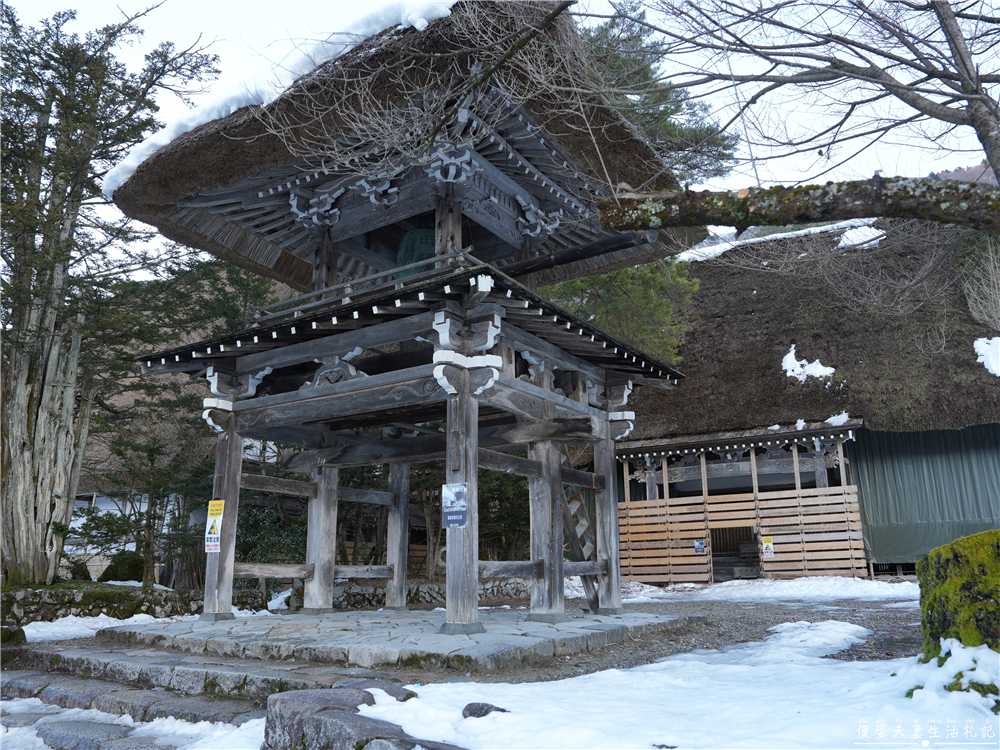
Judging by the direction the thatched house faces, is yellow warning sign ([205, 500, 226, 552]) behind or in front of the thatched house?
in front

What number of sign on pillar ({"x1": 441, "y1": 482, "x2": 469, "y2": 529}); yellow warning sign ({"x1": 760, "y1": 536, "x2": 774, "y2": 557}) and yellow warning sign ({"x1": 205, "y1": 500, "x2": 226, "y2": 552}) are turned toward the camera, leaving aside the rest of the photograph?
3

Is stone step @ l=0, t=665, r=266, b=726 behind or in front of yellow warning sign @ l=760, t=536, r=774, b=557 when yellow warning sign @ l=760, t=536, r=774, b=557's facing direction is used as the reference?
in front

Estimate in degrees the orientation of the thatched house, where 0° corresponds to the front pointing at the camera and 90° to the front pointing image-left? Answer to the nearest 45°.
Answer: approximately 0°

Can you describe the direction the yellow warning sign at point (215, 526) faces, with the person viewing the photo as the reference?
facing the viewer

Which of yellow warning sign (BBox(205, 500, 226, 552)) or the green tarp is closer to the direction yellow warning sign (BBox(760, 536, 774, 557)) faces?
the yellow warning sign

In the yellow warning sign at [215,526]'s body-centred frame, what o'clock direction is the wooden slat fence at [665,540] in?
The wooden slat fence is roughly at 8 o'clock from the yellow warning sign.

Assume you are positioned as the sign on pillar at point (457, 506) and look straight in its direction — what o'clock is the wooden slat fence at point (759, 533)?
The wooden slat fence is roughly at 7 o'clock from the sign on pillar.

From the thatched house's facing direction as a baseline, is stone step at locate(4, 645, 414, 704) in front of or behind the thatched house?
in front

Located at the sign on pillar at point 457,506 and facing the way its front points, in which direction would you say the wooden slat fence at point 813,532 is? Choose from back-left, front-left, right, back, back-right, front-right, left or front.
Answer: back-left

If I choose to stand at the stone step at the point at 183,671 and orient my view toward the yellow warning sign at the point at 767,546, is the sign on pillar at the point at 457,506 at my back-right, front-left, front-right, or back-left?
front-right

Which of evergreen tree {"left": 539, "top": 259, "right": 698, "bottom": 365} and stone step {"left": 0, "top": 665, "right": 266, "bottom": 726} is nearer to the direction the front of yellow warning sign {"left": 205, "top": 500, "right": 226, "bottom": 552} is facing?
the stone step

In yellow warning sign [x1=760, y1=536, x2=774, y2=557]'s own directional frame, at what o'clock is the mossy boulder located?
The mossy boulder is roughly at 12 o'clock from the yellow warning sign.

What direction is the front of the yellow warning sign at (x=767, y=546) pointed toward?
toward the camera
